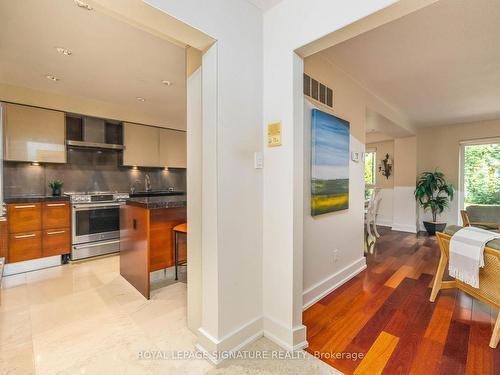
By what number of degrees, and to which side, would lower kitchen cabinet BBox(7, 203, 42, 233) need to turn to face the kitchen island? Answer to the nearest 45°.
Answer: approximately 45° to its left

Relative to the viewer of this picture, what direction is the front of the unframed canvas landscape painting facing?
facing the viewer and to the right of the viewer

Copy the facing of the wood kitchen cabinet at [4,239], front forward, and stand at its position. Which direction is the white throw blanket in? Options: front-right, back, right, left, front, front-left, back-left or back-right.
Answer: front-right

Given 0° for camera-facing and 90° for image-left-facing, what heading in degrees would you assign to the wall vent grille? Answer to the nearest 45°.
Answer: approximately 315°

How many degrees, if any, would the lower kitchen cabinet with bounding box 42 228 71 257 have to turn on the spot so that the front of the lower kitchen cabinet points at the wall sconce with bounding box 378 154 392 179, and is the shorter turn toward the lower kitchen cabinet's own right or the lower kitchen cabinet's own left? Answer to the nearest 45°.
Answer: approximately 90° to the lower kitchen cabinet's own left

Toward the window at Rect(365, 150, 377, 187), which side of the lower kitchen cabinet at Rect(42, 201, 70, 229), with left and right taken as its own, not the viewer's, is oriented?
left

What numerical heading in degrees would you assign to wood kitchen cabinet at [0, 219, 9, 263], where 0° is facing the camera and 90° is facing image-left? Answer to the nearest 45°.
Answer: approximately 270°

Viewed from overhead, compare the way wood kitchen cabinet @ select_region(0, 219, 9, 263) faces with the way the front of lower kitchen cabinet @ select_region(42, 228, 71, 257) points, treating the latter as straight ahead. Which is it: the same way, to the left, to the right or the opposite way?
to the left

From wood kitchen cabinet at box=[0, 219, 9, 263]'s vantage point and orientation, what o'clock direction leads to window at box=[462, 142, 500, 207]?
The window is roughly at 1 o'clock from the wood kitchen cabinet.

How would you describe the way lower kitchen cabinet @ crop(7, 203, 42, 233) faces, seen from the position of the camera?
facing the viewer

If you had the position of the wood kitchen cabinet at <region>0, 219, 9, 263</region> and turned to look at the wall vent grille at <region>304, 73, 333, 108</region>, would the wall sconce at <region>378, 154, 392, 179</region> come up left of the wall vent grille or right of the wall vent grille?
left
